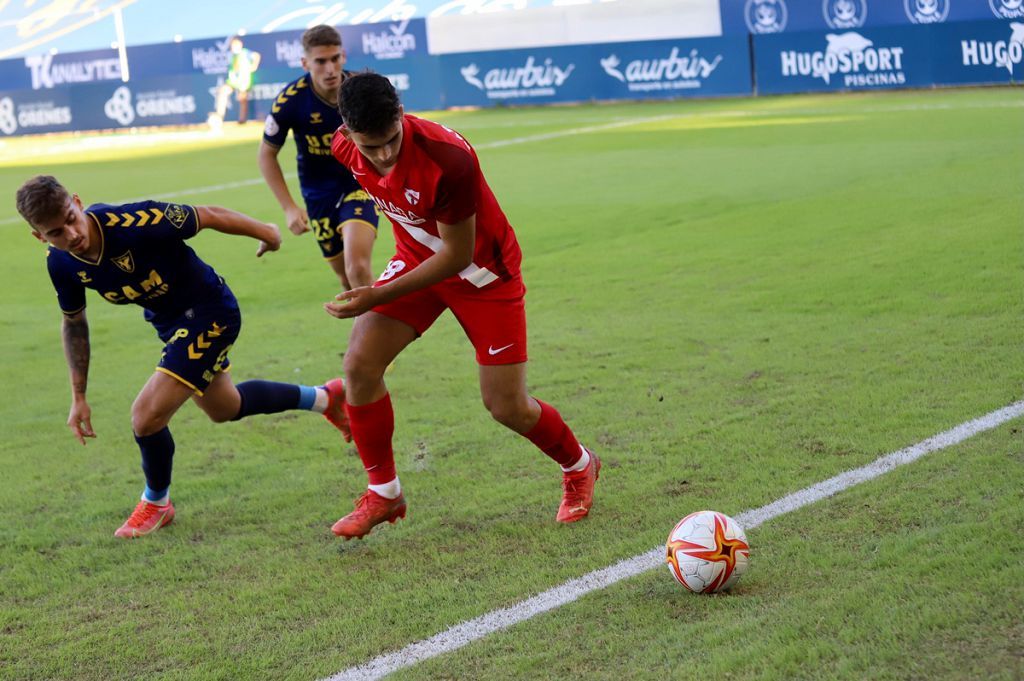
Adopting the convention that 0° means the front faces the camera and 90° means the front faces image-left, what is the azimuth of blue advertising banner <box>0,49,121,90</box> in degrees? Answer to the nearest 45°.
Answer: approximately 0°

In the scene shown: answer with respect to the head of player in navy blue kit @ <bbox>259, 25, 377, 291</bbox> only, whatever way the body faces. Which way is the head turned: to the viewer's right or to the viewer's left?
to the viewer's right

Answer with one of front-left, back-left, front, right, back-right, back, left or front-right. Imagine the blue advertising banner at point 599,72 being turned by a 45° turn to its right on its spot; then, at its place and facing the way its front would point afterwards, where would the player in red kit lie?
front-left

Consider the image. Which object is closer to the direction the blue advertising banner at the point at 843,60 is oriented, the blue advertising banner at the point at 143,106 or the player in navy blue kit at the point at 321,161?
the player in navy blue kit

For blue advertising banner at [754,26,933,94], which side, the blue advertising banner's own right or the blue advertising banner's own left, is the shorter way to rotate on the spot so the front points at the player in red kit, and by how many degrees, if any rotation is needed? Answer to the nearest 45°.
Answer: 0° — it already faces them

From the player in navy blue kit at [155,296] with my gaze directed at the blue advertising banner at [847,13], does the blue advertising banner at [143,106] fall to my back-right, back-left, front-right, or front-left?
front-left

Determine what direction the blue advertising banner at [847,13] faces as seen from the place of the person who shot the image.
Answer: facing the viewer

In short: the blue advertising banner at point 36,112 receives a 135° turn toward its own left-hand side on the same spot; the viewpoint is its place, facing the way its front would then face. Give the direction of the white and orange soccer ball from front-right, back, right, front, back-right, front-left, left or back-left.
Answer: back-right

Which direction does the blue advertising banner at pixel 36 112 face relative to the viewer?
toward the camera

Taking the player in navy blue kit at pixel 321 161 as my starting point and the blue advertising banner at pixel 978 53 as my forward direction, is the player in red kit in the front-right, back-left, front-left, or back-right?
back-right

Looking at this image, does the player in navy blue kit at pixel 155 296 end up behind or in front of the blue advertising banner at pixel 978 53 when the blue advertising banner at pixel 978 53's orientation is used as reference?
in front

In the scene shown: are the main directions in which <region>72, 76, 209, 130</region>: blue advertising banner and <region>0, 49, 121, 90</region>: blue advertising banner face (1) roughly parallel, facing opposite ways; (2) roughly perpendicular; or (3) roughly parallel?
roughly parallel

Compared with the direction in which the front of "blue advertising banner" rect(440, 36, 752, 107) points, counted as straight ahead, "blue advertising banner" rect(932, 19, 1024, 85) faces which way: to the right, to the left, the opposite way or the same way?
the same way

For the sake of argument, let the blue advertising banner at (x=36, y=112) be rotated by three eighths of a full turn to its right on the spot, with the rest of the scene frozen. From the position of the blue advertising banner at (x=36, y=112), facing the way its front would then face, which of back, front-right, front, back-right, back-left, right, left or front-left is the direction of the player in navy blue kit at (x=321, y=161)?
back-left

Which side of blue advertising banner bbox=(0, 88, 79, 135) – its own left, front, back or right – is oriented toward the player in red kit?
front
